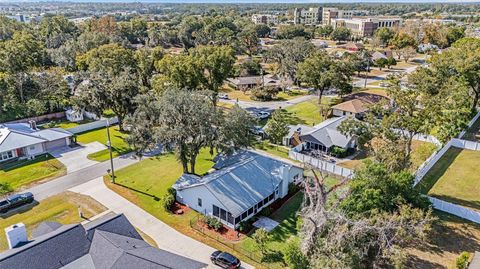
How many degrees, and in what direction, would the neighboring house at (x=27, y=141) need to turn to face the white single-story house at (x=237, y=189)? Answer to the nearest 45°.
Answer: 0° — it already faces it

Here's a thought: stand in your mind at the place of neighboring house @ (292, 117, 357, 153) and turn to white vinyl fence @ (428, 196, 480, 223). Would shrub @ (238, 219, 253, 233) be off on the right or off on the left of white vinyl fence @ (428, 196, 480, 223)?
right

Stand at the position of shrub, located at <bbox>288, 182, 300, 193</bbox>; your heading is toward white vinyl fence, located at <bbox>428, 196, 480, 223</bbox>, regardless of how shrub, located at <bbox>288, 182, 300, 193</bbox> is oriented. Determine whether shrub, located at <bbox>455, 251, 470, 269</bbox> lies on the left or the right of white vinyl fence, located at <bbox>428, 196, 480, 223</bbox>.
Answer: right

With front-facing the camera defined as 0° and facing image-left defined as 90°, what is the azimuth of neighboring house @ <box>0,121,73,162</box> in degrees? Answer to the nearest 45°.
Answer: approximately 315°
